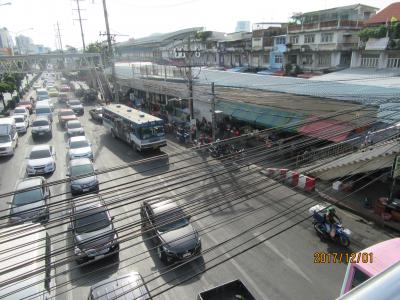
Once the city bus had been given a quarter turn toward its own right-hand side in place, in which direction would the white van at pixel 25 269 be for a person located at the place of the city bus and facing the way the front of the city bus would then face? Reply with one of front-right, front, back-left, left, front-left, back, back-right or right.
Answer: front-left

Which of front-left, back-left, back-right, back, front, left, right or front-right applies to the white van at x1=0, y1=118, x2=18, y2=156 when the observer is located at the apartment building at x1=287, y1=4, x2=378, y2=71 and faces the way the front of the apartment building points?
front

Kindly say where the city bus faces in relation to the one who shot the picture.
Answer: facing the viewer and to the right of the viewer

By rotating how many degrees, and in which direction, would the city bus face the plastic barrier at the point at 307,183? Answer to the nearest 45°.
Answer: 0° — it already faces it

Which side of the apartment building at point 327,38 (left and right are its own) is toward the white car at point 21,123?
front

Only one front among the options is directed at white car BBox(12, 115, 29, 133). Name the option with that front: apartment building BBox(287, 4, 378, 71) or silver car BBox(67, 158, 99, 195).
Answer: the apartment building
